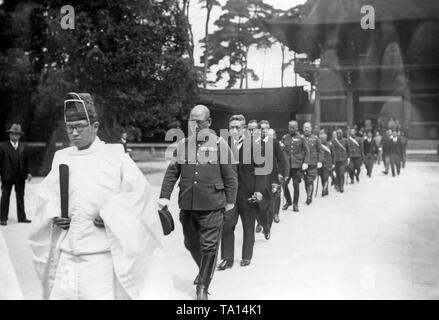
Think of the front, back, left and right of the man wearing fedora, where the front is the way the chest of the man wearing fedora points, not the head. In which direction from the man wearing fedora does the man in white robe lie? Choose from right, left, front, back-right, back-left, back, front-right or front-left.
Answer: front

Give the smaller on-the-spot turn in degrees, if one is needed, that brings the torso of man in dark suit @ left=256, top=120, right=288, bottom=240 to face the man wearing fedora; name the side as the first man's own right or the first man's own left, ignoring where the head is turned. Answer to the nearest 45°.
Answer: approximately 45° to the first man's own right

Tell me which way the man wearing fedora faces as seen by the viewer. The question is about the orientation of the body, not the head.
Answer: toward the camera

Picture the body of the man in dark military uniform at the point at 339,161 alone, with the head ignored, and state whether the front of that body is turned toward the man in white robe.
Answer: yes

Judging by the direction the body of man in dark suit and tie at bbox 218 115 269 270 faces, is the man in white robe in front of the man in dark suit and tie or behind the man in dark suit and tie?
in front

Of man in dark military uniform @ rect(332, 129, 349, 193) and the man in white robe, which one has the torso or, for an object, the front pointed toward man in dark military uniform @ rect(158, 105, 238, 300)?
man in dark military uniform @ rect(332, 129, 349, 193)

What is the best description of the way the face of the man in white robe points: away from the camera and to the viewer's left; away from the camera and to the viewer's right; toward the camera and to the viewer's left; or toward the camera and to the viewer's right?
toward the camera and to the viewer's left

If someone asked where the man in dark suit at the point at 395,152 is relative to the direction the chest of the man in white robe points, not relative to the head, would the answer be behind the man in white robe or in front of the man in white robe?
behind

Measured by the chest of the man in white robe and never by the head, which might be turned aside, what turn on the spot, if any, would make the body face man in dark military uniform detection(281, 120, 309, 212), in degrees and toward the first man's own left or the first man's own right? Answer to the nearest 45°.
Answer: approximately 180°

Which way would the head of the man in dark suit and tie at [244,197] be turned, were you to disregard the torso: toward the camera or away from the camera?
toward the camera

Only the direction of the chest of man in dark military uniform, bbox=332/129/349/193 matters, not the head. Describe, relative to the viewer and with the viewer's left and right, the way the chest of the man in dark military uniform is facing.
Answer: facing the viewer

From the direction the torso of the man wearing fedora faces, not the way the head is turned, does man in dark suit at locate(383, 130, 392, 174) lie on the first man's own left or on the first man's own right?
on the first man's own left

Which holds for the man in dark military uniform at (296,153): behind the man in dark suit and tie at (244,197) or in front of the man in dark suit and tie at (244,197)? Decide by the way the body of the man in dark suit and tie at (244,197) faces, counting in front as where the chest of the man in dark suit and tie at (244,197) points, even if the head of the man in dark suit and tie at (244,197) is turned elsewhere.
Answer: behind

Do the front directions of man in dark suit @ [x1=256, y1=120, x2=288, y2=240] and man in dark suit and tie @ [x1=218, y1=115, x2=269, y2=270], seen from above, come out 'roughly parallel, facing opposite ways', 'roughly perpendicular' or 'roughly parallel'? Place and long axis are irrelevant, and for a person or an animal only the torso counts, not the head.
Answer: roughly parallel

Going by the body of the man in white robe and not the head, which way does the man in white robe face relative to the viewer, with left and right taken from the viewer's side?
facing the viewer and to the left of the viewer

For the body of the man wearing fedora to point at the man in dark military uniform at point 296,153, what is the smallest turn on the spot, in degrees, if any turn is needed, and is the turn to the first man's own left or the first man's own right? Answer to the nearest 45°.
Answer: approximately 90° to the first man's own left

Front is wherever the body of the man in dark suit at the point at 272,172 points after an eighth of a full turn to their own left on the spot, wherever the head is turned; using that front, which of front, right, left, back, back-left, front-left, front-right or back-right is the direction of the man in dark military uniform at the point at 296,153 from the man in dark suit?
back

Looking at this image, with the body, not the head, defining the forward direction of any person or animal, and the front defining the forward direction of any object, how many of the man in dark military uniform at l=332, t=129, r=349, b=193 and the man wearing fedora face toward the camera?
2
